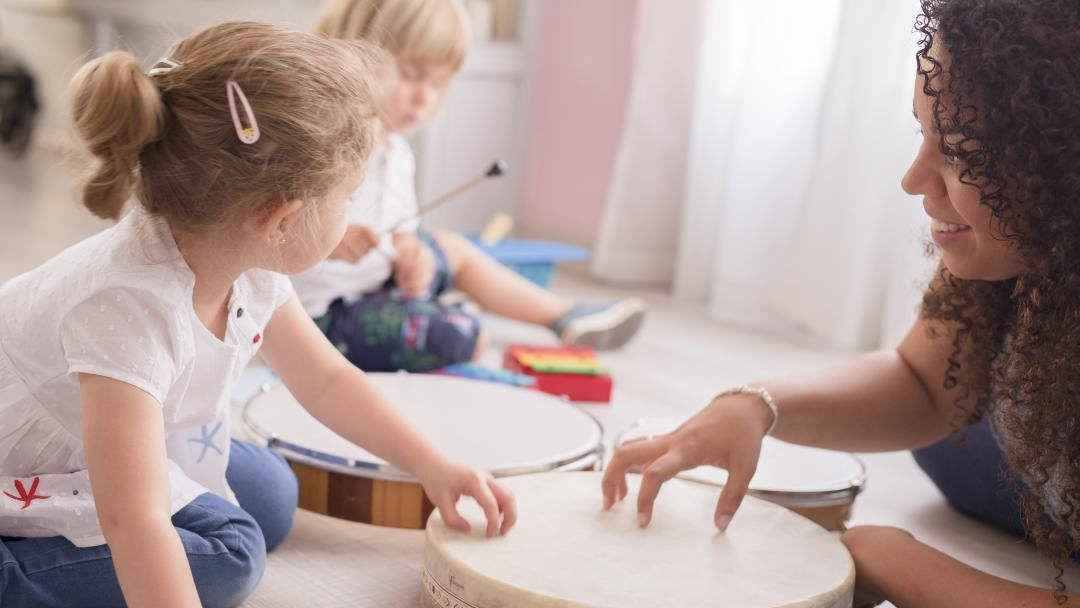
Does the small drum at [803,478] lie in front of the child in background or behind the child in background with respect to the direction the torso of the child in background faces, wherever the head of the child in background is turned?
in front

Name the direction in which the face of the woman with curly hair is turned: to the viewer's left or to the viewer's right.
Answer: to the viewer's left

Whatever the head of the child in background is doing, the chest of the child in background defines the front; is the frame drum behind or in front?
in front

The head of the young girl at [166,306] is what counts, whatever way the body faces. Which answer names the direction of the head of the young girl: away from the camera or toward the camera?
away from the camera

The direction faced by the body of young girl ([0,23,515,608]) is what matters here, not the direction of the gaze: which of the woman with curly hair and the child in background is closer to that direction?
the woman with curly hair

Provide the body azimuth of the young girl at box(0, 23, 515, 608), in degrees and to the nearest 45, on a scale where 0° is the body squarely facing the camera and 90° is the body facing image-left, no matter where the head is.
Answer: approximately 270°

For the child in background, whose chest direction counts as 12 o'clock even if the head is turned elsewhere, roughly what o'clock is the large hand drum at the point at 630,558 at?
The large hand drum is roughly at 1 o'clock from the child in background.

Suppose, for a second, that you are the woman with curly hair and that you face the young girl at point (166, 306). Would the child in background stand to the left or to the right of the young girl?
right

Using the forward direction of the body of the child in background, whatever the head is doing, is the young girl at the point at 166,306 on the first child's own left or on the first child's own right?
on the first child's own right

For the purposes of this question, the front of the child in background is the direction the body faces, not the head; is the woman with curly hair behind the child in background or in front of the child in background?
in front

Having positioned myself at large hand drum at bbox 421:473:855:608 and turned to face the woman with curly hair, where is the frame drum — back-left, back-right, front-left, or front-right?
back-left

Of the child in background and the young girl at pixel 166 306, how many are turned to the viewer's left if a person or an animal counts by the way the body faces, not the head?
0
